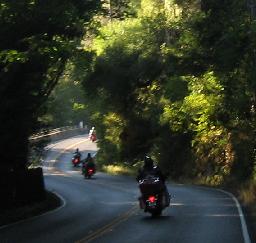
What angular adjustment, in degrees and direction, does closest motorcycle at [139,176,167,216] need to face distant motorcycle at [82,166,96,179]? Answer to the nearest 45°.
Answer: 0° — it already faces it

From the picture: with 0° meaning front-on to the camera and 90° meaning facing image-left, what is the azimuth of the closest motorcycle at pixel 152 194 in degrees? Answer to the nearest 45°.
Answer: approximately 180°
